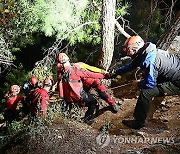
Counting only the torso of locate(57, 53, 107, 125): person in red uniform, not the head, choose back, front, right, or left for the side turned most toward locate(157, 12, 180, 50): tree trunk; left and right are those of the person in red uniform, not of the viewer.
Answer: left

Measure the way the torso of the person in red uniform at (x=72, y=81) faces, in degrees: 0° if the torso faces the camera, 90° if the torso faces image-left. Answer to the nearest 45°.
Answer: approximately 315°

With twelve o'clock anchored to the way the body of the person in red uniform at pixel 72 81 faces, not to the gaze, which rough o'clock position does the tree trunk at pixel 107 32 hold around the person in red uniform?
The tree trunk is roughly at 8 o'clock from the person in red uniform.
